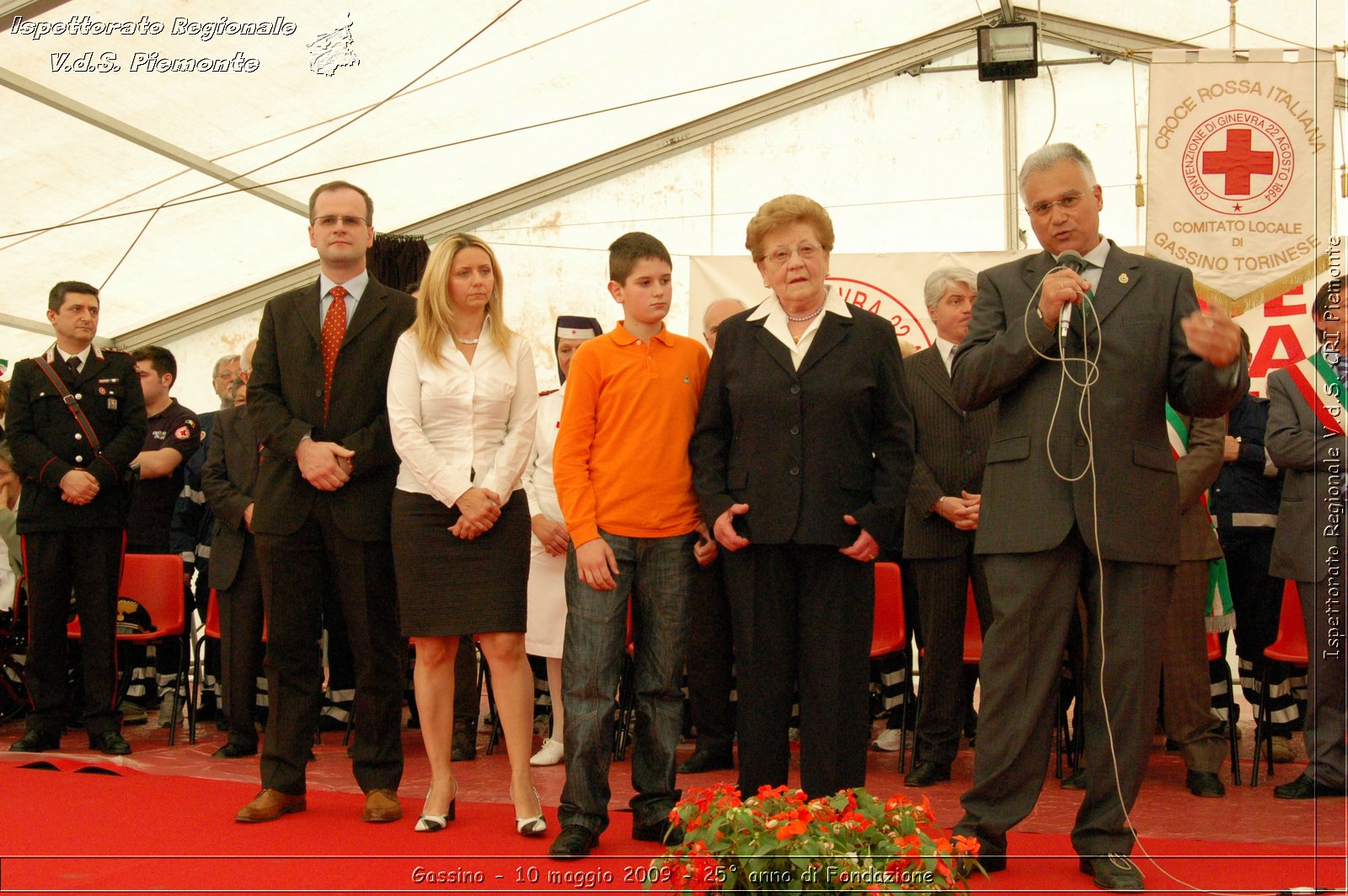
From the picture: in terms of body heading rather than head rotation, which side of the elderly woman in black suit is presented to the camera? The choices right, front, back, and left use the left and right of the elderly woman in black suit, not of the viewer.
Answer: front

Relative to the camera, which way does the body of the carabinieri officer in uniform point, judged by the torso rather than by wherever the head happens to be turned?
toward the camera

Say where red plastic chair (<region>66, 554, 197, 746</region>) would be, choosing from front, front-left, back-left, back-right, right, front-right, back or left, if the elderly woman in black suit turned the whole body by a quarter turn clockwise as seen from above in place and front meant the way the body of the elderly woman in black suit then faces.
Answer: front-right

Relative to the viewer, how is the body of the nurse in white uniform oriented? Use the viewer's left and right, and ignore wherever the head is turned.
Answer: facing the viewer

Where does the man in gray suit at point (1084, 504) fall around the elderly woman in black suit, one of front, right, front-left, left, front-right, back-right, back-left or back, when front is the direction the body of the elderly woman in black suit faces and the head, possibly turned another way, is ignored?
left

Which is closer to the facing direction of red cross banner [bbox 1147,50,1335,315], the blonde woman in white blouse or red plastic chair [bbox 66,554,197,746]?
the blonde woman in white blouse

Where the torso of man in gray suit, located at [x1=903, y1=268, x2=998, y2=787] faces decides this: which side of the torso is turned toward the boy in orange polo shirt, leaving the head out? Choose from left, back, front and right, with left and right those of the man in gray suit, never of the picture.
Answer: right

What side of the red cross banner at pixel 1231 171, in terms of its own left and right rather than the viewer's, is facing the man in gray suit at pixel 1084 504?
front

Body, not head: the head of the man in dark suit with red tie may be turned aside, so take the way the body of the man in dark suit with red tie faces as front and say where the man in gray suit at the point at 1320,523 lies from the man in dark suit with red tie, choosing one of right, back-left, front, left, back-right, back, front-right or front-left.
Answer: left
